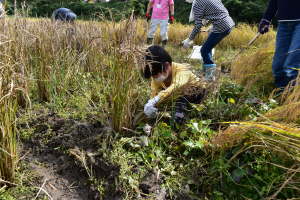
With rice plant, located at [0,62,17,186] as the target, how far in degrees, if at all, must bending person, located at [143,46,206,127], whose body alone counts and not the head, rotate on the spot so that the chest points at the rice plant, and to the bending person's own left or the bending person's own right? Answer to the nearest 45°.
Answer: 0° — they already face it

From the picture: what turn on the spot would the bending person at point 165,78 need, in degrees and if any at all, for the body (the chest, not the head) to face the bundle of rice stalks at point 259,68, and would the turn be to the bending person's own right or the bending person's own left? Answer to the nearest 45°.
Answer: approximately 180°

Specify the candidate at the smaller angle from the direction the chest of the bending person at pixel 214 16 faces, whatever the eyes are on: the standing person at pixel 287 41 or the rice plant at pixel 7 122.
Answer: the rice plant

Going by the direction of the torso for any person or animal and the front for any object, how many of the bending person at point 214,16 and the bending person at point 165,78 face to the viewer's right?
0

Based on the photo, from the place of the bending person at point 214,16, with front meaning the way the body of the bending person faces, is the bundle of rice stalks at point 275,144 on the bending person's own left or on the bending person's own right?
on the bending person's own left

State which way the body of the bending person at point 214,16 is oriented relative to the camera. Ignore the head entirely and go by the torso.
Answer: to the viewer's left

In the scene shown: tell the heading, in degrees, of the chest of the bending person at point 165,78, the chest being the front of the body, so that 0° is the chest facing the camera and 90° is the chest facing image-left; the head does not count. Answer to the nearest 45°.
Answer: approximately 45°
